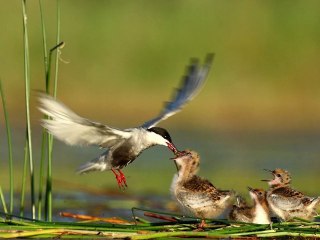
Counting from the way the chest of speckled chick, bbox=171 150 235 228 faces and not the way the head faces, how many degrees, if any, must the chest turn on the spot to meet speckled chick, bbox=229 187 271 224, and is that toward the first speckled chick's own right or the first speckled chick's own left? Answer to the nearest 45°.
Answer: approximately 180°

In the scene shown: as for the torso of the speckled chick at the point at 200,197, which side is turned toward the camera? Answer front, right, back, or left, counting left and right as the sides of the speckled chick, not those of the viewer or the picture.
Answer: left

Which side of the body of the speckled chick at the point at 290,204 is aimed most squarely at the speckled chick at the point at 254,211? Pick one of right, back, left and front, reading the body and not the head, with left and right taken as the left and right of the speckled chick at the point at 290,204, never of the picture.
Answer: front

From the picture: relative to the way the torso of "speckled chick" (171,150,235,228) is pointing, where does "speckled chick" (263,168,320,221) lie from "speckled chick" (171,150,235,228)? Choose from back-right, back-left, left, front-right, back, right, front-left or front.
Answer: back

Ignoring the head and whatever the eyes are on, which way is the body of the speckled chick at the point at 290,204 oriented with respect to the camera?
to the viewer's left

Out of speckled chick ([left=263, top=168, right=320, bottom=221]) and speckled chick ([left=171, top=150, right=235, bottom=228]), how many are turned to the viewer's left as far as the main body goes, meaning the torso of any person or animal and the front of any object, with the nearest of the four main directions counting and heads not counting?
2

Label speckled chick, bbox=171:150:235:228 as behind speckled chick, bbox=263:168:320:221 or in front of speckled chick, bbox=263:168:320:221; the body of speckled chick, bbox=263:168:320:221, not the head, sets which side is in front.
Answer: in front
